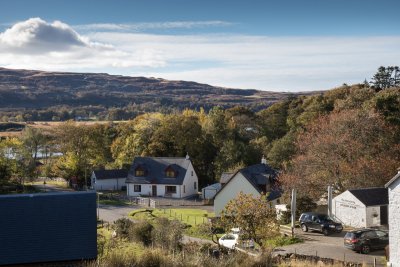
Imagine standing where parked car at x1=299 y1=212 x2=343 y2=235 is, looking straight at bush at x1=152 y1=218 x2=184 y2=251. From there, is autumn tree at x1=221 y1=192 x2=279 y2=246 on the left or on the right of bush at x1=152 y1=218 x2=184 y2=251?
left

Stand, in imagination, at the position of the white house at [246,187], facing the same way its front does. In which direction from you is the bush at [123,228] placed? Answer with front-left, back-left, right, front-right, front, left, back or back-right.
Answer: right

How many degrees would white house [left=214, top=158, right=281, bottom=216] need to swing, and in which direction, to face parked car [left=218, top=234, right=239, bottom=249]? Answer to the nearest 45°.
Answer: approximately 45° to its right

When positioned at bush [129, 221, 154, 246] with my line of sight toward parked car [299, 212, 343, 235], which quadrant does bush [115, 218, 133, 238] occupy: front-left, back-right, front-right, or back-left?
back-left

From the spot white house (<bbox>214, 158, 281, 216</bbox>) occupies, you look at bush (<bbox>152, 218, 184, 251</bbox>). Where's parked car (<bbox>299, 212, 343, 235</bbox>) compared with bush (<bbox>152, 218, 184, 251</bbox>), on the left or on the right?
left

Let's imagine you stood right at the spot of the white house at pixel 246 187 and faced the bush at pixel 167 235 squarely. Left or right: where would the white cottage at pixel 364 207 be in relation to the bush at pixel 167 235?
left

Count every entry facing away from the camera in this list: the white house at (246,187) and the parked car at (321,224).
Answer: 0

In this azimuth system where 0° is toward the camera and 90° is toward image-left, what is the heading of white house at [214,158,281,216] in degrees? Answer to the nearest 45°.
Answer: approximately 315°
